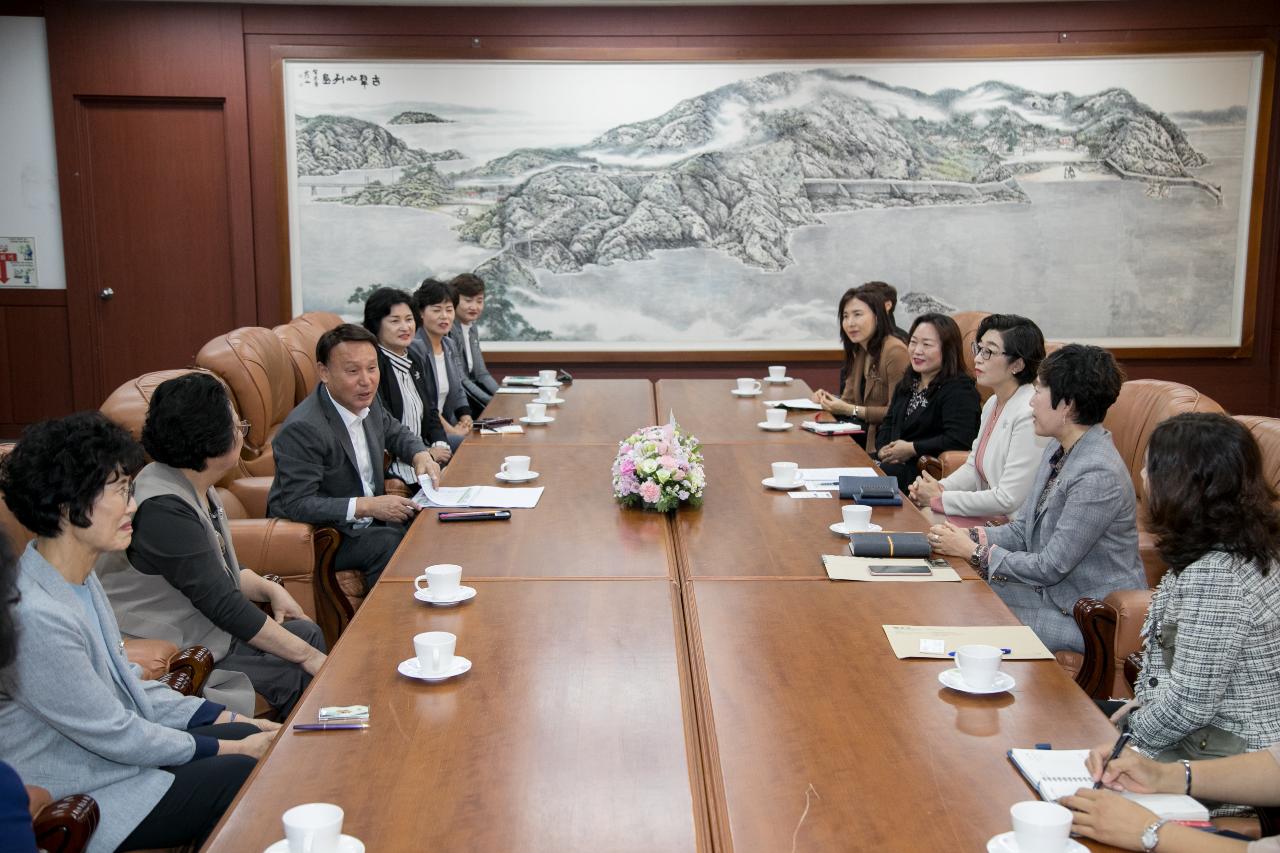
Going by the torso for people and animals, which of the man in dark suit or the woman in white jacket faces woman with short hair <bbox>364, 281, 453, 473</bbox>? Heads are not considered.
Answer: the woman in white jacket

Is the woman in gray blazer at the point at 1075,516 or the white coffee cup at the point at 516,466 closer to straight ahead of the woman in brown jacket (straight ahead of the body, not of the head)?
the white coffee cup

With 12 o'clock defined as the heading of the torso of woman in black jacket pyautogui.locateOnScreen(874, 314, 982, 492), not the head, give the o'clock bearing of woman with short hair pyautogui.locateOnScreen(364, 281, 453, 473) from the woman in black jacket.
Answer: The woman with short hair is roughly at 1 o'clock from the woman in black jacket.

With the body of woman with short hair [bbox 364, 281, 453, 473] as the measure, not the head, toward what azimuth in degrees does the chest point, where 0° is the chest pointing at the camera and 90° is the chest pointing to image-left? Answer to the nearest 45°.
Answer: approximately 315°

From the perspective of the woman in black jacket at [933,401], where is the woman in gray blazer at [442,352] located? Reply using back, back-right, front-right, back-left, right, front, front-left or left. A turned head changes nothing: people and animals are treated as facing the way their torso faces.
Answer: front-right

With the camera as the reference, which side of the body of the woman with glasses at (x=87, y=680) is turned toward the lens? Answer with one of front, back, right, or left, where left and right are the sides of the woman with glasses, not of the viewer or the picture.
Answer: right

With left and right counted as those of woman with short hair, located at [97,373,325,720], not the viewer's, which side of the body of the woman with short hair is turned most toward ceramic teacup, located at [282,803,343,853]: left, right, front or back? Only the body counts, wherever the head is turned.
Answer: right

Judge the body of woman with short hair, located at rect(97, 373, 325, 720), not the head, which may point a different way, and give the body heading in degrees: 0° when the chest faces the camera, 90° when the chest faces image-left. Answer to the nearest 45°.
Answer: approximately 270°

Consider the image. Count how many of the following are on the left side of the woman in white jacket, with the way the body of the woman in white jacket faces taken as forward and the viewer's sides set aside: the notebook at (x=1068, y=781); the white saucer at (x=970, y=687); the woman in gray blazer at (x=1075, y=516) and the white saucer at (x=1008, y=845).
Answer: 4

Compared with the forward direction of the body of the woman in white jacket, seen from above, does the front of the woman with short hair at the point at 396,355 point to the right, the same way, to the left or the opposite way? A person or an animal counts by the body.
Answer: the opposite way

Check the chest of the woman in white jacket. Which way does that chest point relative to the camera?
to the viewer's left

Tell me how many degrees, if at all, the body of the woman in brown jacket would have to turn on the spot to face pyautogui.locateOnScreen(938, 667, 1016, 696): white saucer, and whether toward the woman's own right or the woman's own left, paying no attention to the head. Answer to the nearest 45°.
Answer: approximately 45° to the woman's own left

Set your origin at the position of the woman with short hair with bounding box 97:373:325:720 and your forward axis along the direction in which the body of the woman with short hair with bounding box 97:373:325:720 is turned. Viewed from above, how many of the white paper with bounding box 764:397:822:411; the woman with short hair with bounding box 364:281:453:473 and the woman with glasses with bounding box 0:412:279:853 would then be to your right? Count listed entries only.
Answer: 1

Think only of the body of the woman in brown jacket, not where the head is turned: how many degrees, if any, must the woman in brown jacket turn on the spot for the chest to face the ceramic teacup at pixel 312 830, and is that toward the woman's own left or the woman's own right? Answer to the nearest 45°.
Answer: approximately 45° to the woman's own left

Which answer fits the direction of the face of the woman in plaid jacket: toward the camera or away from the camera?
away from the camera

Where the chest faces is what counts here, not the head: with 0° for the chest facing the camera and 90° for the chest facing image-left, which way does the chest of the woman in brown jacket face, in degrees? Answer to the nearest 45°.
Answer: approximately 45°

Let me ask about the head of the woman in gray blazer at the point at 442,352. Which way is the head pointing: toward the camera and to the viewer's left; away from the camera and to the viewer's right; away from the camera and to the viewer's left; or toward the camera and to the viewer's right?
toward the camera and to the viewer's right

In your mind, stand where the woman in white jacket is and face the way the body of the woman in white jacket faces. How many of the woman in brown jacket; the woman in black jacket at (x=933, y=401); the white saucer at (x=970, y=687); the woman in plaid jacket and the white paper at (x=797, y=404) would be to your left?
2
